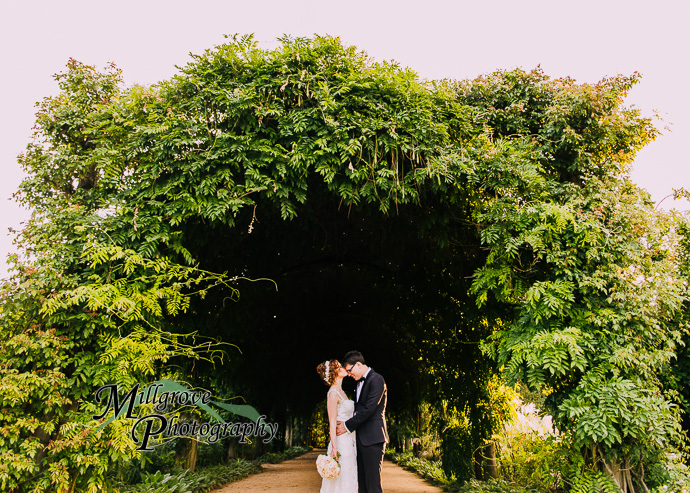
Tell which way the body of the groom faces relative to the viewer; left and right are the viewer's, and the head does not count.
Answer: facing to the left of the viewer

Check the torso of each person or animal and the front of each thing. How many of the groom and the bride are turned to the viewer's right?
1

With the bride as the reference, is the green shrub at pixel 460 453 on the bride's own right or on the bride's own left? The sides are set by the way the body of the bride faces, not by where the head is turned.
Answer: on the bride's own left

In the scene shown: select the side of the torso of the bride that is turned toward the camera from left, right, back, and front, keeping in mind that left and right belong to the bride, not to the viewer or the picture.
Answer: right

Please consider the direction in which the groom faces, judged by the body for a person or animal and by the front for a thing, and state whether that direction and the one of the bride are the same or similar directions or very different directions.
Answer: very different directions
